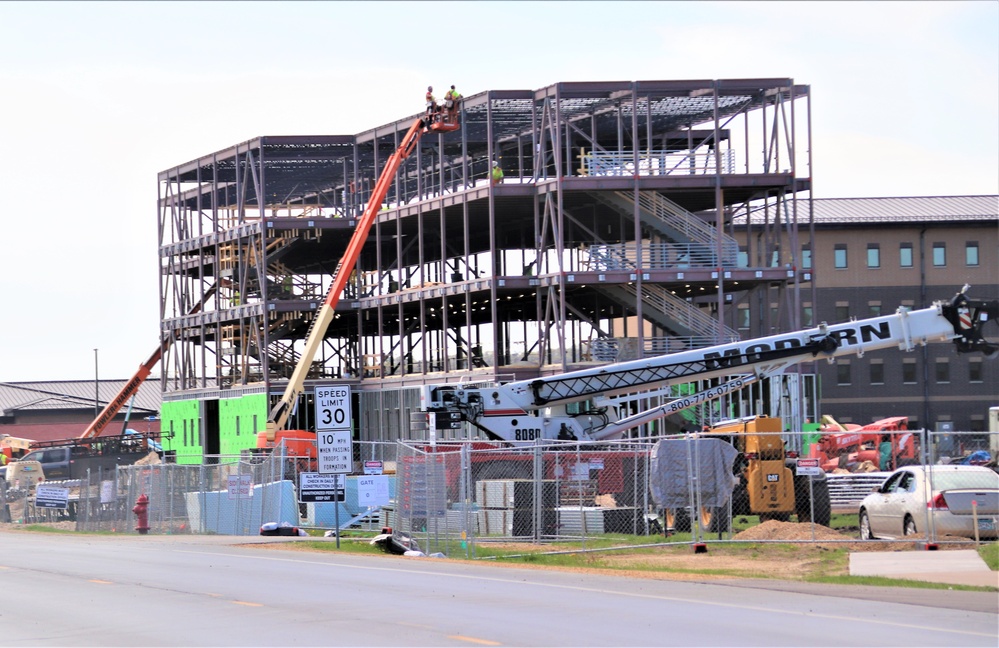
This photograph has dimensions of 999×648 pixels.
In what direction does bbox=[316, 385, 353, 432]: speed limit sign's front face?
toward the camera

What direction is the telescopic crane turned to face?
to the viewer's right

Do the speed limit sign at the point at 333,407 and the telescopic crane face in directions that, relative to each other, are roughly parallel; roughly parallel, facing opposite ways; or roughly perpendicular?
roughly perpendicular

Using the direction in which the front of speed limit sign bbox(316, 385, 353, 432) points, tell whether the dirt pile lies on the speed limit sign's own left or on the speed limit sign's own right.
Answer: on the speed limit sign's own left

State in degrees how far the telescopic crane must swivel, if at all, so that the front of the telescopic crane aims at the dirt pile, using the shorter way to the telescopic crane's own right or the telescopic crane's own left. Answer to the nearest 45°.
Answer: approximately 90° to the telescopic crane's own right

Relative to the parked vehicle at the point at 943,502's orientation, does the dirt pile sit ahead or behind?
ahead

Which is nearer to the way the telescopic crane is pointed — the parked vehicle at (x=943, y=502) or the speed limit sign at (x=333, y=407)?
the parked vehicle

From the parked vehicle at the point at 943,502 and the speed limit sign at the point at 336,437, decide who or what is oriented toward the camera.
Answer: the speed limit sign

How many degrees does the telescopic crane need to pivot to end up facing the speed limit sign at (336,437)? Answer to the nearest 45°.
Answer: approximately 135° to its right

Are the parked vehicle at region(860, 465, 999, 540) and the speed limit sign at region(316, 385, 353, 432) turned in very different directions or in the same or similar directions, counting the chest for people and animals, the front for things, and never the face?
very different directions

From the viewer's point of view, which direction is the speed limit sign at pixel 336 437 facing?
toward the camera

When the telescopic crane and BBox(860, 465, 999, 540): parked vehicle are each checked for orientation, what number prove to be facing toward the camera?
0

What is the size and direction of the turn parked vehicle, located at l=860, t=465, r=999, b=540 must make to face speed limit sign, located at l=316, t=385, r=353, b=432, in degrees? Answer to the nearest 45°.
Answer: approximately 45° to its left
